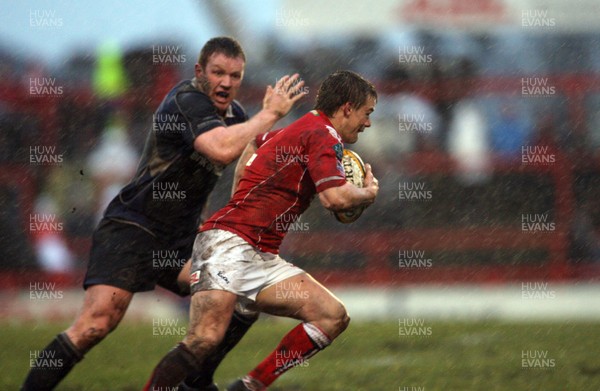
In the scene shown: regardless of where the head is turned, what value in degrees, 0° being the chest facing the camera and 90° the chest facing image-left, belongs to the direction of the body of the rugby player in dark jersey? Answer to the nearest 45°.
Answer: approximately 315°

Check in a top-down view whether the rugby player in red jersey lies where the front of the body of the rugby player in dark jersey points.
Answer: yes

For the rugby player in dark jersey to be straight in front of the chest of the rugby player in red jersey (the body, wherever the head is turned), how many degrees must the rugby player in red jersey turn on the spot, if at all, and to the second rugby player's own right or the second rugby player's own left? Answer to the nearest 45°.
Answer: approximately 135° to the second rugby player's own left

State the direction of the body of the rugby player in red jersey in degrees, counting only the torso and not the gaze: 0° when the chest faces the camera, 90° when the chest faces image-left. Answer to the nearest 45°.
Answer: approximately 270°

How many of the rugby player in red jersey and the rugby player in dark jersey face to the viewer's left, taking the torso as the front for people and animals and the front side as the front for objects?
0

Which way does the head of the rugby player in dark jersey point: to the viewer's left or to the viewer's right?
to the viewer's right
